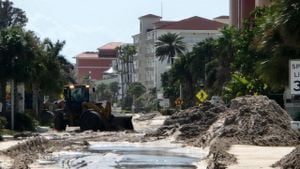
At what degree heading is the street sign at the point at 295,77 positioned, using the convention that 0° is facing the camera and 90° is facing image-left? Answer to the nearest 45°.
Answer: approximately 0°

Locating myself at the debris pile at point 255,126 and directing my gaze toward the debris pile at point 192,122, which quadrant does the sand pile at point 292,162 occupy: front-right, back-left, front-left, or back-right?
back-left
